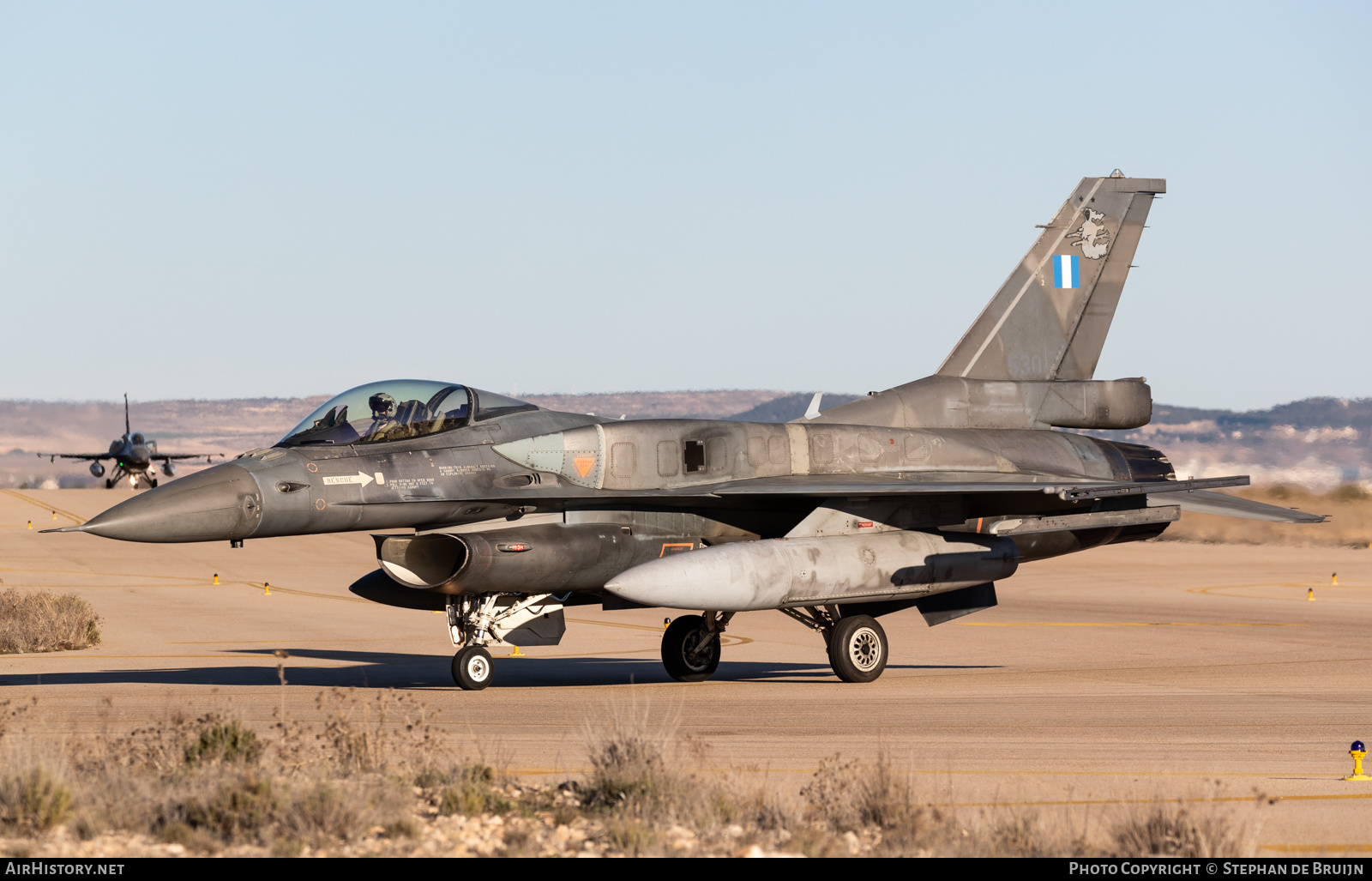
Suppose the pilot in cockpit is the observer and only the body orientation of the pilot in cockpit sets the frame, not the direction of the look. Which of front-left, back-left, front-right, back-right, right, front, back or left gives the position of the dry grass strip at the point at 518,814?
front-left

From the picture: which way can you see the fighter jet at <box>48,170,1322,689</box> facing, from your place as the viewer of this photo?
facing the viewer and to the left of the viewer

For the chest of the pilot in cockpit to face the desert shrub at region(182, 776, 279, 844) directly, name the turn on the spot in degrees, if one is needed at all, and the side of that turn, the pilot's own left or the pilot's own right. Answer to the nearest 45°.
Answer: approximately 45° to the pilot's own left

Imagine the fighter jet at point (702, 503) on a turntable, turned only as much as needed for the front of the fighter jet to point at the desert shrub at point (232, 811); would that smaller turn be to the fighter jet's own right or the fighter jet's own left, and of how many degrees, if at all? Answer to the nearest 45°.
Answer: approximately 45° to the fighter jet's own left

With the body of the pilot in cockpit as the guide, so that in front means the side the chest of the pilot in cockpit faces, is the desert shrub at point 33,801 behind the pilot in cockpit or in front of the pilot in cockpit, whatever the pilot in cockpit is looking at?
in front

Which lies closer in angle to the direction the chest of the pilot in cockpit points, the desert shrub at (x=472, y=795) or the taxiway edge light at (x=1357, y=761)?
the desert shrub

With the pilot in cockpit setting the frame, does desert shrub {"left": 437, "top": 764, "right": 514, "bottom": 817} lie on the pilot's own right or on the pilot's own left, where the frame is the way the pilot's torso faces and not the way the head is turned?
on the pilot's own left

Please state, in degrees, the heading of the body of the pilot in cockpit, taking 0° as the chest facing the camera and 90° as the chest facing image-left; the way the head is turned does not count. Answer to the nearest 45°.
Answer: approximately 45°

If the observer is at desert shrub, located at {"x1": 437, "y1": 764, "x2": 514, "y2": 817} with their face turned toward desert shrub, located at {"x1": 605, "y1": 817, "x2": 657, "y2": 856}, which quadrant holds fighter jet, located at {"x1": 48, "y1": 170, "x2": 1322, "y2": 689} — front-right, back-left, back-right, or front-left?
back-left

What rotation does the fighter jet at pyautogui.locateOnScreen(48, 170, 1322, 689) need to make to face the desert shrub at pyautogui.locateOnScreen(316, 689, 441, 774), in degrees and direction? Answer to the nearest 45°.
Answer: approximately 45° to its left
